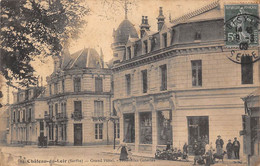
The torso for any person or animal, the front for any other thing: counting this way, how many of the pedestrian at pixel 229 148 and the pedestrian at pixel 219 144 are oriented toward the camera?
2

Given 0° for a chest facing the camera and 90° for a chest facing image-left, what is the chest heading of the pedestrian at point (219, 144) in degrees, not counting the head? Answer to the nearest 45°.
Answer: approximately 0°

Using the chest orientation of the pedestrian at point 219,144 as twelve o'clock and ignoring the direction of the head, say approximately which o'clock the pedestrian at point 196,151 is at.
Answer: the pedestrian at point 196,151 is roughly at 2 o'clock from the pedestrian at point 219,144.

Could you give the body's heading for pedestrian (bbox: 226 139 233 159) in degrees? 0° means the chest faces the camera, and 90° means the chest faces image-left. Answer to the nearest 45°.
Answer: approximately 0°

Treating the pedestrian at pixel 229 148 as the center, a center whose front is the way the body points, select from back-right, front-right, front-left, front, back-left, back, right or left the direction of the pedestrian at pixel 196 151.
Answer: right
